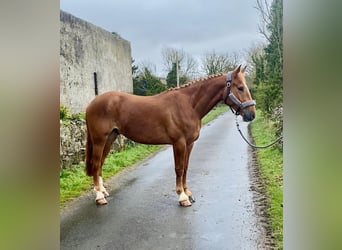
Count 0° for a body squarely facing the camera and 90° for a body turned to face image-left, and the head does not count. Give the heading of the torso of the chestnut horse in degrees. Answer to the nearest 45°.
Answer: approximately 270°
